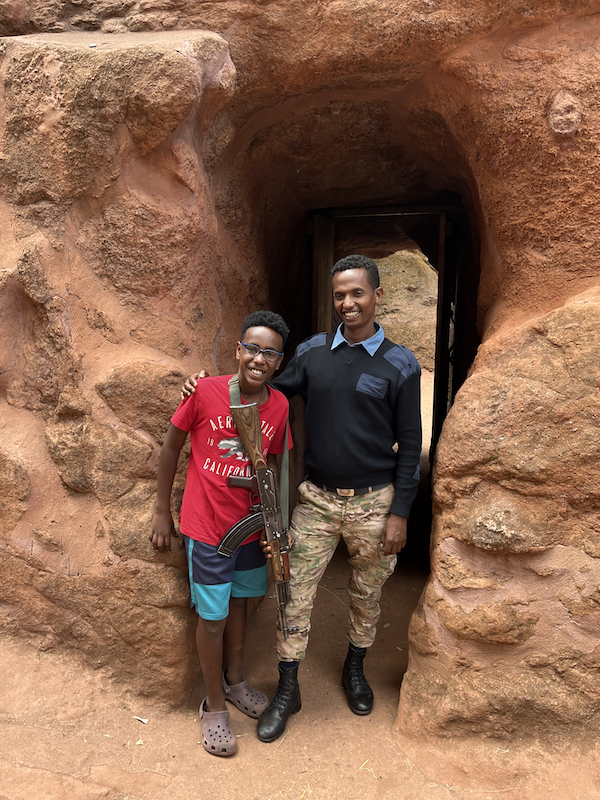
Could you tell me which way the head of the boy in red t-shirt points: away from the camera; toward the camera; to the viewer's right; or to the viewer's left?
toward the camera

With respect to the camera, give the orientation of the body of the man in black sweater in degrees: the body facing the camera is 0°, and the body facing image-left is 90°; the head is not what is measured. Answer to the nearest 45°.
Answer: approximately 0°
